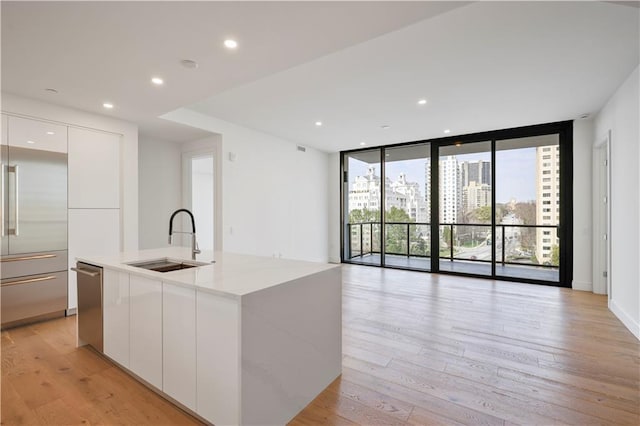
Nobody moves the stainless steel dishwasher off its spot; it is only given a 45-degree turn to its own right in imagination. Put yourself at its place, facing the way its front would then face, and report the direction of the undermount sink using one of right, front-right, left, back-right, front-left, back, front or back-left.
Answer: back-left

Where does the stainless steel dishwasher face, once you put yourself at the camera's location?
facing the viewer and to the left of the viewer

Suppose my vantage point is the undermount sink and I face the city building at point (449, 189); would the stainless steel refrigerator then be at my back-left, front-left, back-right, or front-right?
back-left

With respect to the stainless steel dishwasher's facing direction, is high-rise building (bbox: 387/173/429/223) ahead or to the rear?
to the rear
